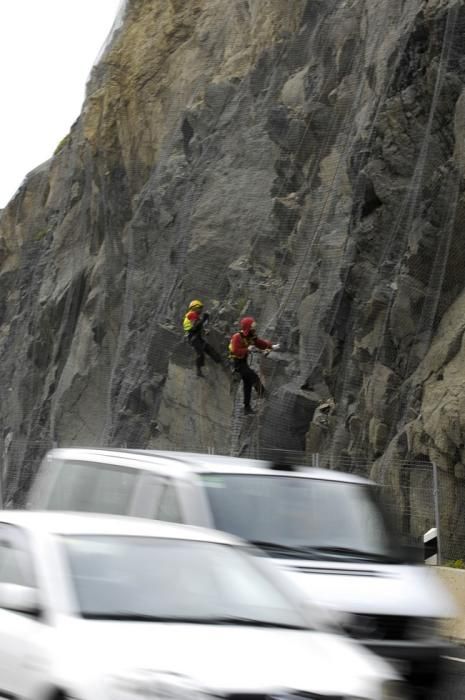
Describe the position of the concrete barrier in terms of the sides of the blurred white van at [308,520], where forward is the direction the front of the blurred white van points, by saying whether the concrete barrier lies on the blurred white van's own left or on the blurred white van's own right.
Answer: on the blurred white van's own left

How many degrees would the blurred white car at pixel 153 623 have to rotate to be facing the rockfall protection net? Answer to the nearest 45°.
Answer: approximately 135° to its left

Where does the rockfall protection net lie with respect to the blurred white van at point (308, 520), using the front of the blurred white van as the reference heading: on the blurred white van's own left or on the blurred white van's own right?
on the blurred white van's own left

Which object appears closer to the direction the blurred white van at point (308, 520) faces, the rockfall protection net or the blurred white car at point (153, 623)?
the blurred white car

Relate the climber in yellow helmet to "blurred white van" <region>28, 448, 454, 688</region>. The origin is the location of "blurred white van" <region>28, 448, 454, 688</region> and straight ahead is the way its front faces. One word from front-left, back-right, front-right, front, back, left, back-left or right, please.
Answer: back-left

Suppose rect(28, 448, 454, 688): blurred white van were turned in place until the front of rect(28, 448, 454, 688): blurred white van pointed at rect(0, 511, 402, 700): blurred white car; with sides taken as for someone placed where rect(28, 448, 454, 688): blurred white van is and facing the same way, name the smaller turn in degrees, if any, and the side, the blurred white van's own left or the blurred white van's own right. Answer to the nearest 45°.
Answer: approximately 45° to the blurred white van's own right

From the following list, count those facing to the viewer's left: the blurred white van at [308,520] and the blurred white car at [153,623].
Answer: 0

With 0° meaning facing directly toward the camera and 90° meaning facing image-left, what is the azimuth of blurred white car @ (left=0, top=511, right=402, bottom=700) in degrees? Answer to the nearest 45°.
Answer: approximately 315°

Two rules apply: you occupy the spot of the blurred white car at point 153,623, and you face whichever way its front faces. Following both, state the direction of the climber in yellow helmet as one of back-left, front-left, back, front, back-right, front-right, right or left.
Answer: back-left
